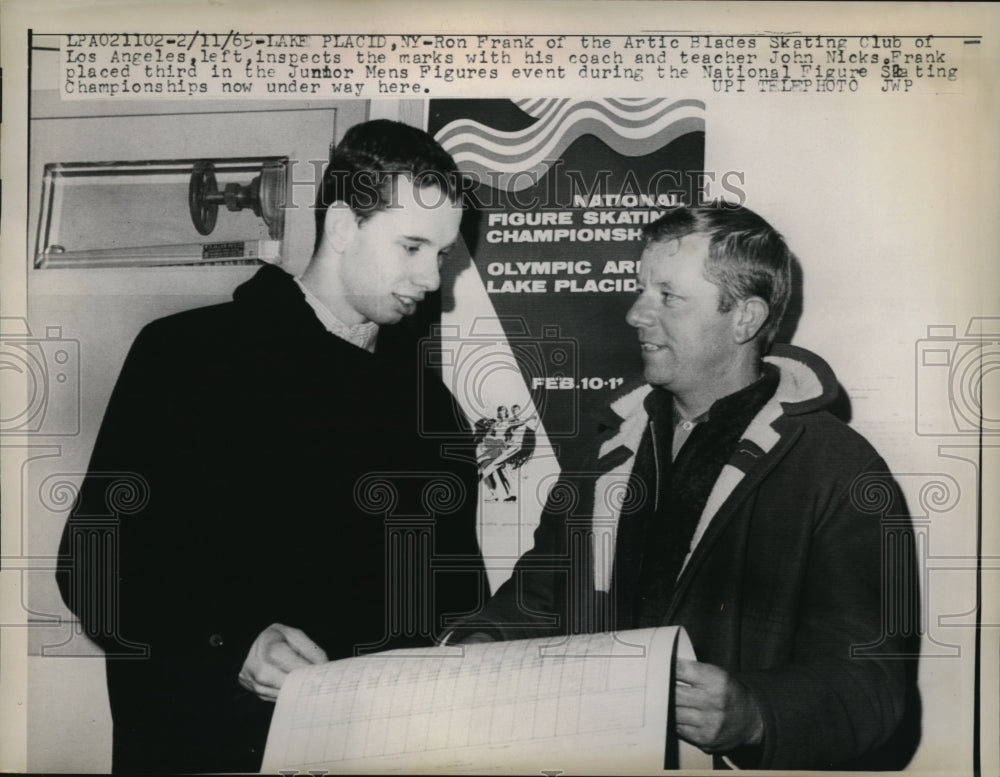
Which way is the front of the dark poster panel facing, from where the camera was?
facing the viewer

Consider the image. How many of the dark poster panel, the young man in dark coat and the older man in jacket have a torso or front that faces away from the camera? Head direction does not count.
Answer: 0

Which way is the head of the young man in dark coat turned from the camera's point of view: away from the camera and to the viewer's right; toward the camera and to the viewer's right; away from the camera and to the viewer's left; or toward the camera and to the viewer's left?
toward the camera and to the viewer's right

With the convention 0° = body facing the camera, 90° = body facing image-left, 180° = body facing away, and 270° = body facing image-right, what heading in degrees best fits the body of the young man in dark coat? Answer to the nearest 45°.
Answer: approximately 315°

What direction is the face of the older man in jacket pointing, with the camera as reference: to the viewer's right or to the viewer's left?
to the viewer's left

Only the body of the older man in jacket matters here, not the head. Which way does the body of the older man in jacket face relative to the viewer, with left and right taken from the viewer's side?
facing the viewer and to the left of the viewer
